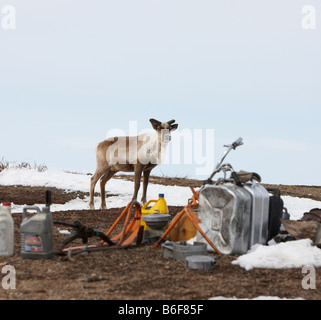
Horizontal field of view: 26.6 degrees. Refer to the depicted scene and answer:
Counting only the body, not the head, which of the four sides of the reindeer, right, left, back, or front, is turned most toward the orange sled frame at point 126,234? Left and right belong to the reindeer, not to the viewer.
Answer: right

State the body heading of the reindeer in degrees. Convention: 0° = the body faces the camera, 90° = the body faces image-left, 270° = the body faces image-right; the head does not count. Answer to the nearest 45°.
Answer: approximately 270°
